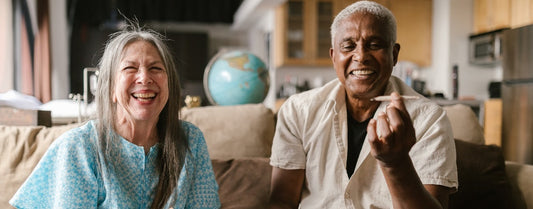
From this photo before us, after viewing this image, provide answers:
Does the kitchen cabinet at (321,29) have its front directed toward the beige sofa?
yes

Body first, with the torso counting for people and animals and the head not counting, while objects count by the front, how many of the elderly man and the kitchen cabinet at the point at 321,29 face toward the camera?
2

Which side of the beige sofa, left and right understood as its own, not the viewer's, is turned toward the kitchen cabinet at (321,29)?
back

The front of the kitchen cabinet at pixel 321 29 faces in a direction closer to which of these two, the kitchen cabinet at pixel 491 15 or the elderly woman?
the elderly woman
